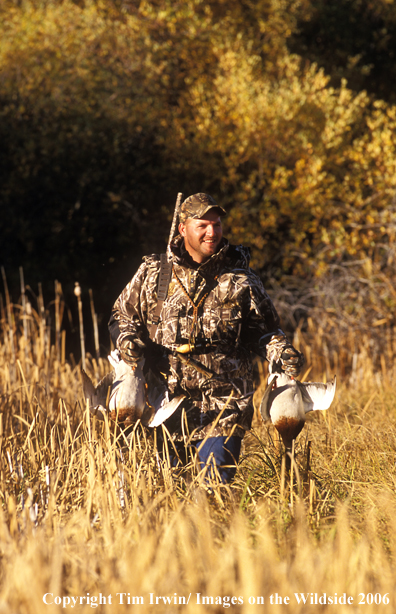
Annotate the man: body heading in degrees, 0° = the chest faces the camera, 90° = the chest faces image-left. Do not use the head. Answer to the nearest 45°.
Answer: approximately 0°
